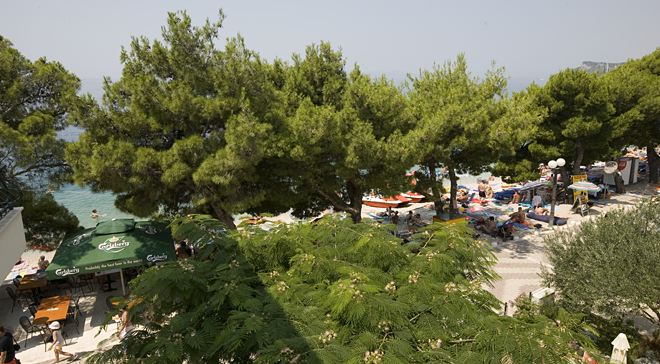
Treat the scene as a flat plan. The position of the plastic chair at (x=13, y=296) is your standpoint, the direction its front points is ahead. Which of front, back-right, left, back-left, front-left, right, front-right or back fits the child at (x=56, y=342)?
right

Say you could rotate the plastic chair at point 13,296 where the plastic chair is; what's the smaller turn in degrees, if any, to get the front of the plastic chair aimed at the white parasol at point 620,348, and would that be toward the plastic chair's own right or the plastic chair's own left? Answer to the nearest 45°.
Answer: approximately 45° to the plastic chair's own right

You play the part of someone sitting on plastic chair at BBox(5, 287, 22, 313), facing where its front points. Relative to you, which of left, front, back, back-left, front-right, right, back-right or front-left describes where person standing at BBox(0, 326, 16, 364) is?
right

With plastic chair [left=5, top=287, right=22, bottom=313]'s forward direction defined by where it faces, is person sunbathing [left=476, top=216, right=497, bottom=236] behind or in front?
in front

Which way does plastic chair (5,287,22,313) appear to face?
to the viewer's right
